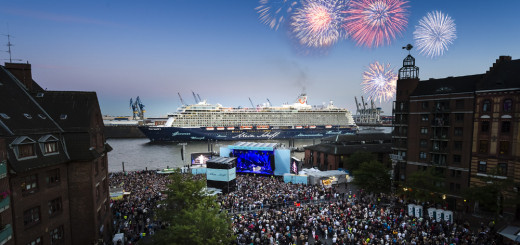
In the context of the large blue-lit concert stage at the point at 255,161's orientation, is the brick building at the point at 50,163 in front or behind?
in front

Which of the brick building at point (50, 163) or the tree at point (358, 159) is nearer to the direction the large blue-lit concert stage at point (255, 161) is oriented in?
the brick building

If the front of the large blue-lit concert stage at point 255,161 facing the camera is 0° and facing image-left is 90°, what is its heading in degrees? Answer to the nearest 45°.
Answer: approximately 0°

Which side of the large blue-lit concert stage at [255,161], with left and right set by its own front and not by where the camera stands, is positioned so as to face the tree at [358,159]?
left

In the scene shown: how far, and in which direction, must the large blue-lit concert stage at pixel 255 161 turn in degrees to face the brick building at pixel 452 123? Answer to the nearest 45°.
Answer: approximately 45° to its left

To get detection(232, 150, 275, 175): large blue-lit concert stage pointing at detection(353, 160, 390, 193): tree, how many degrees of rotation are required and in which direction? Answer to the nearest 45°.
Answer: approximately 45° to its left
